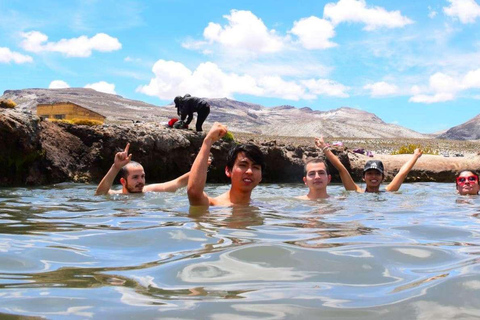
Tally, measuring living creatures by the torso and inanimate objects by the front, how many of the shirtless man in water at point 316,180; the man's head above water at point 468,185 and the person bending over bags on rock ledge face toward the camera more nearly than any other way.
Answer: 2

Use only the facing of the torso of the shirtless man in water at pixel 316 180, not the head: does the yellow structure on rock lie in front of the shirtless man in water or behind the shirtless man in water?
behind

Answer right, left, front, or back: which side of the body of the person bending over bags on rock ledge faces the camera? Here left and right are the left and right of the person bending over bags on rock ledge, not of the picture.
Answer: left

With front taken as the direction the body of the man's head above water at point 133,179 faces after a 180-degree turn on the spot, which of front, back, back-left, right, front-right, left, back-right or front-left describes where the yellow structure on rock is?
front-right

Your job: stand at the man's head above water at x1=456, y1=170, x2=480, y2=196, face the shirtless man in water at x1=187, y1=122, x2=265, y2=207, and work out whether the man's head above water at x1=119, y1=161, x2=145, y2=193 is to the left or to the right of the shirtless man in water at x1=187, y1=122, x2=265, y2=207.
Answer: right

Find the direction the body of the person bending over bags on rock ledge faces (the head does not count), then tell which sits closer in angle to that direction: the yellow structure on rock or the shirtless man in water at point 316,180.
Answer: the yellow structure on rock

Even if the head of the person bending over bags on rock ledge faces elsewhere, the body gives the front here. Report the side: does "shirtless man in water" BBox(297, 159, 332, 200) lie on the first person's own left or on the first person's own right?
on the first person's own left

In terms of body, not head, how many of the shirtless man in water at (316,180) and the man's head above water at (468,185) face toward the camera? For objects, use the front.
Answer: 2

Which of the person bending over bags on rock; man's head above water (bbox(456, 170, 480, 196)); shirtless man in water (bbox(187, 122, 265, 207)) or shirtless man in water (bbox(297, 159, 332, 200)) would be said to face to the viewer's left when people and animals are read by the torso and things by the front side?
the person bending over bags on rock

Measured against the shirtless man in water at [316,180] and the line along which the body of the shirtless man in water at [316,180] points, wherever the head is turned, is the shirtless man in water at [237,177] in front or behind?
in front

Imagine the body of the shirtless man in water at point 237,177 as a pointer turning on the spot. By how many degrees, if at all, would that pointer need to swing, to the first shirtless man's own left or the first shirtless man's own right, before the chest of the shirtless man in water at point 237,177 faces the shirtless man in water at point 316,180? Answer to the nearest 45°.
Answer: approximately 90° to the first shirtless man's own left

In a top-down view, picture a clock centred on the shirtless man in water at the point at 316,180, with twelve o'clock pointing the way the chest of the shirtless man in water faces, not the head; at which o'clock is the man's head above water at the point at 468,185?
The man's head above water is roughly at 8 o'clock from the shirtless man in water.
